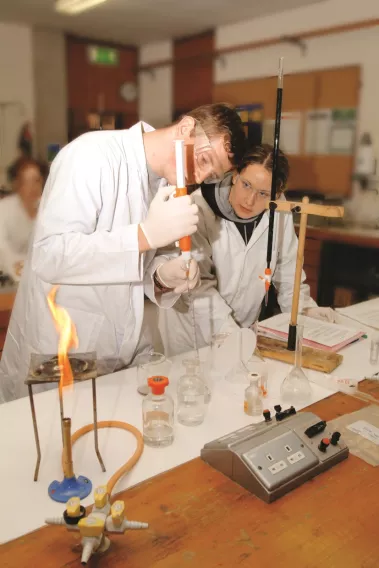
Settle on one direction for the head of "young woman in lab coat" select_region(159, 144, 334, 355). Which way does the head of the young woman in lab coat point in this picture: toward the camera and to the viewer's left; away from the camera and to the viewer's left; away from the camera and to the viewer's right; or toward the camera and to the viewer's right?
toward the camera and to the viewer's left

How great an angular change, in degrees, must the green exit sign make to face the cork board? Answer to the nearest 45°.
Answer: approximately 45° to its left

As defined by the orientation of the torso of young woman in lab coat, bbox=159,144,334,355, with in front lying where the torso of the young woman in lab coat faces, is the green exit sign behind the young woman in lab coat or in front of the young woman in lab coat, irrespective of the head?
behind

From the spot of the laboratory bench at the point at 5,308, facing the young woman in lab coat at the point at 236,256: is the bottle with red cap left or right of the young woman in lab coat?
right

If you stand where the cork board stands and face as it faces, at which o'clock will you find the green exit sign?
The green exit sign is roughly at 2 o'clock from the cork board.

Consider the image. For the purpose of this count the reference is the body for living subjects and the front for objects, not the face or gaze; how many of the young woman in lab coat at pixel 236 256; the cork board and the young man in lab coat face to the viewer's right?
1

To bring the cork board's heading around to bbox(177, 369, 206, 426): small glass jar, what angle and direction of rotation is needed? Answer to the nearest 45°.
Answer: approximately 45° to its left

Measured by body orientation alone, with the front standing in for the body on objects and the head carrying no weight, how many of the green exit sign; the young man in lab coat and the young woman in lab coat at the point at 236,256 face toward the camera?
2

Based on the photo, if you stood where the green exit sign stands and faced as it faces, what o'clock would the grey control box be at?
The grey control box is roughly at 12 o'clock from the green exit sign.

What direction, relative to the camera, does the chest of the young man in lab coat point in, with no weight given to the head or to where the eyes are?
to the viewer's right

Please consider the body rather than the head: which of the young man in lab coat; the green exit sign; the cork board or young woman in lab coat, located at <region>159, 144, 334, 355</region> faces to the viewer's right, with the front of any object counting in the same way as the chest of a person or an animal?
the young man in lab coat

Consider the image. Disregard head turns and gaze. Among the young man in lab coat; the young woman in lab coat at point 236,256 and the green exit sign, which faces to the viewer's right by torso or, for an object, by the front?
the young man in lab coat
